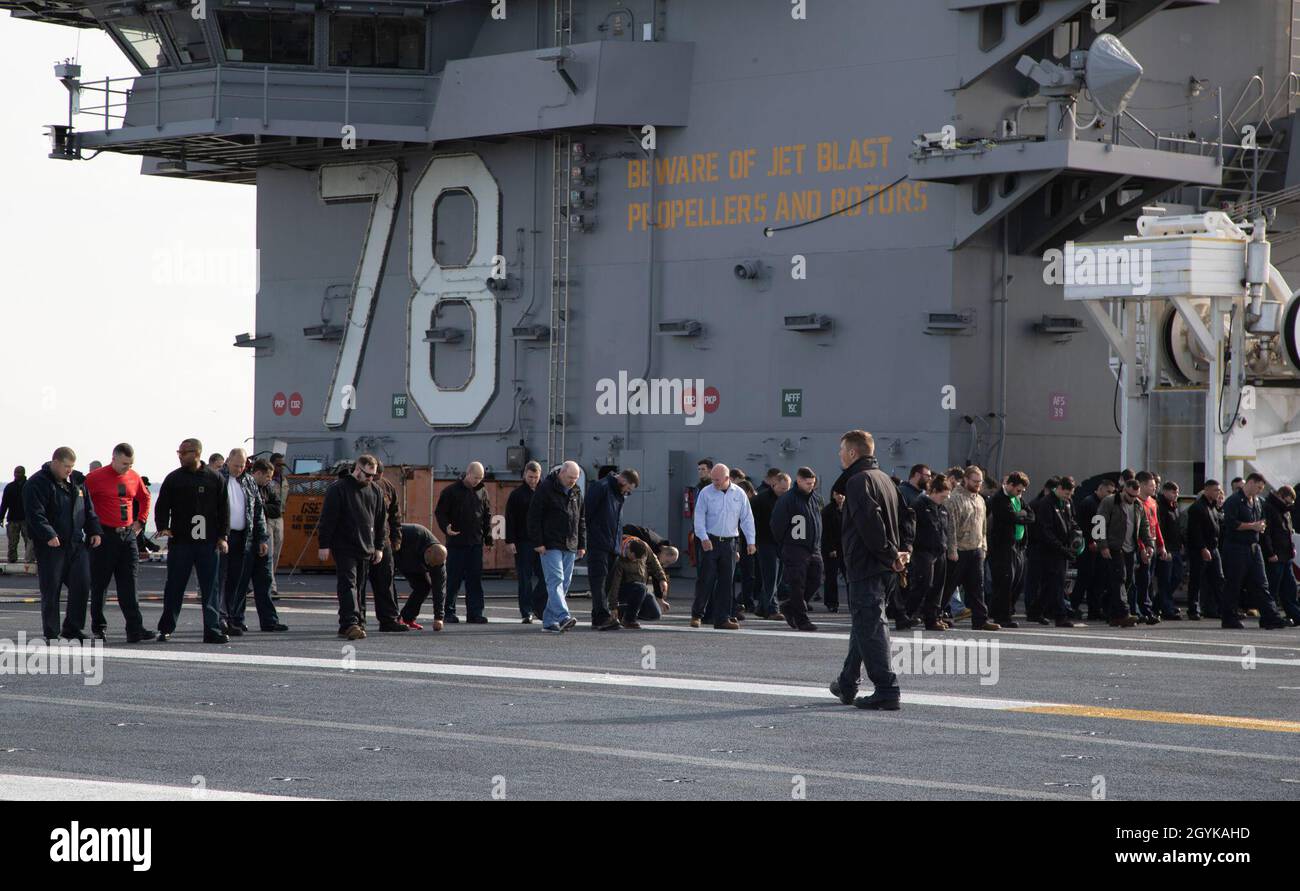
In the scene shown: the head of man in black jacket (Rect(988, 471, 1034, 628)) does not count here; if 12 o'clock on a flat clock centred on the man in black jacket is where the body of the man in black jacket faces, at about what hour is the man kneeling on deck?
The man kneeling on deck is roughly at 4 o'clock from the man in black jacket.

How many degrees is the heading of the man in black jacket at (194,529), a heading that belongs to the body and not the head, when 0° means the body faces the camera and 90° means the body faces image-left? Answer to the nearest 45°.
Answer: approximately 0°

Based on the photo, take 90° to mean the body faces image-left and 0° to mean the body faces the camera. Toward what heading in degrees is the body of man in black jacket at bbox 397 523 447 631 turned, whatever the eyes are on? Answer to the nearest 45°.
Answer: approximately 315°

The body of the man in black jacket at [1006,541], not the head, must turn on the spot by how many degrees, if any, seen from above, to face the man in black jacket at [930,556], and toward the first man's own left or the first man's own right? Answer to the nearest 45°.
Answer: approximately 90° to the first man's own right

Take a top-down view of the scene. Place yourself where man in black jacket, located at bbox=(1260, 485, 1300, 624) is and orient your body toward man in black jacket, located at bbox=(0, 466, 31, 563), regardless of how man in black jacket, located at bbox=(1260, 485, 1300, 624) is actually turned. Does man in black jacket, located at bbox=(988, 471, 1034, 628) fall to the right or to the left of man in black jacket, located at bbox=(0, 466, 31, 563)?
left

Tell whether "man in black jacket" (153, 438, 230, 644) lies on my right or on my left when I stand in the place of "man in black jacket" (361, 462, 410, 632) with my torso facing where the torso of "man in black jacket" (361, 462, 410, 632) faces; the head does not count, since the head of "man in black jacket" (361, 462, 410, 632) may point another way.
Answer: on my right

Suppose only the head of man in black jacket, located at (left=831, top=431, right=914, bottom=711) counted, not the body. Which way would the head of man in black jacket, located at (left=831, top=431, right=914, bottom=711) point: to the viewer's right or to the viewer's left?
to the viewer's left

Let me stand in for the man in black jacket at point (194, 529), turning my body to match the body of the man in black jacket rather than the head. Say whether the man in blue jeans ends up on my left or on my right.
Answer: on my left
